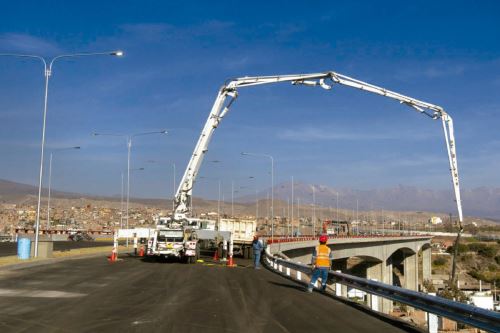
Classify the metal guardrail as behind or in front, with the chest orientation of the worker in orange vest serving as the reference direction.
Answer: behind
